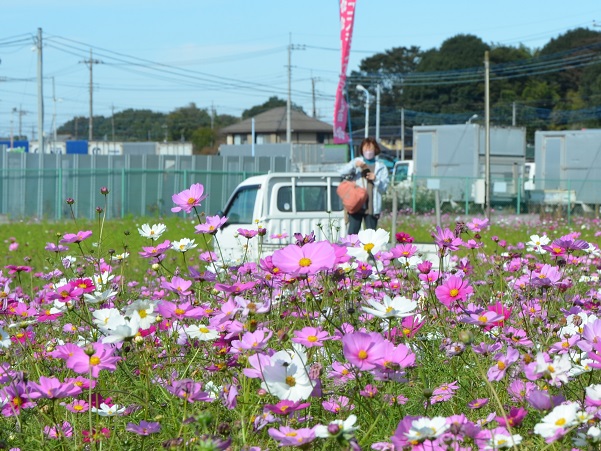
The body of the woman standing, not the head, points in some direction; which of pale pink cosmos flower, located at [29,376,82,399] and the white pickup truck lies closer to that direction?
the pale pink cosmos flower

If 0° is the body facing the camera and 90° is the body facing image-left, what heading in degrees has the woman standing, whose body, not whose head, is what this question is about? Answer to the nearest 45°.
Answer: approximately 0°

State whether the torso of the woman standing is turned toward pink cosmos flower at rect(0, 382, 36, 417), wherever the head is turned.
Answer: yes

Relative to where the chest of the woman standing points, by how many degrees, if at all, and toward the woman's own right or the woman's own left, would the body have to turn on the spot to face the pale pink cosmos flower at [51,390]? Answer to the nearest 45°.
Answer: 0° — they already face it

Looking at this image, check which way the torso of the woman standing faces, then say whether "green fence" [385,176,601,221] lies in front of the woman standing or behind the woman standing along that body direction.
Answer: behind

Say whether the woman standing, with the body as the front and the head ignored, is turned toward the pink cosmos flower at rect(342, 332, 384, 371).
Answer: yes

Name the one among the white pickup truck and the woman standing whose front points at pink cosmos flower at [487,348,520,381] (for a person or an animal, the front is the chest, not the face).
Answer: the woman standing
